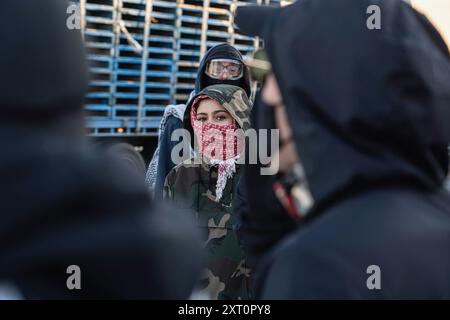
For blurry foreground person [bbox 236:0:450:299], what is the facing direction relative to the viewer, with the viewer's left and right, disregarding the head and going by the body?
facing away from the viewer and to the left of the viewer

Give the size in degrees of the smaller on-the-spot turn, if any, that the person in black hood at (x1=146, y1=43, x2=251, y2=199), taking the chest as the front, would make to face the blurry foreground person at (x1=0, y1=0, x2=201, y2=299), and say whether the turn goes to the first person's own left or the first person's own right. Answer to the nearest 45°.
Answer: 0° — they already face them

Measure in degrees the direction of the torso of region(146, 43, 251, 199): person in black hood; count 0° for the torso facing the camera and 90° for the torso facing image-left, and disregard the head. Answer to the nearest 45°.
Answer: approximately 0°

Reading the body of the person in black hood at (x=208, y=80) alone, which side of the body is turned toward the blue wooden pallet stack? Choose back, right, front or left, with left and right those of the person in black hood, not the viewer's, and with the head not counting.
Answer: back

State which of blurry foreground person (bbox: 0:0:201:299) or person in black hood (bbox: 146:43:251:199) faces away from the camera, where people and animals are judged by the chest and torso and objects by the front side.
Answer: the blurry foreground person

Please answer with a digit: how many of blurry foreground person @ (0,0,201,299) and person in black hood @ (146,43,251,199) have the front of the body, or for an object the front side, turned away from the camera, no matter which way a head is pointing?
1

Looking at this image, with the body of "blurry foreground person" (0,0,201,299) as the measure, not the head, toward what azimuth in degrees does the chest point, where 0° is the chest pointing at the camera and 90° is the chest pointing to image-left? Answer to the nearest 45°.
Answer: approximately 180°

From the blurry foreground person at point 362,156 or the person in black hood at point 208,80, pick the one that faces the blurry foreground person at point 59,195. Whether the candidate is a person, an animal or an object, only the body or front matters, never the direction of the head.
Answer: the person in black hood

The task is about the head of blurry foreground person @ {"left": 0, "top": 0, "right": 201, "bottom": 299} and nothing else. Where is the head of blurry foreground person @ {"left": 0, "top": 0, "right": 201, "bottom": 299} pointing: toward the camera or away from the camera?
away from the camera

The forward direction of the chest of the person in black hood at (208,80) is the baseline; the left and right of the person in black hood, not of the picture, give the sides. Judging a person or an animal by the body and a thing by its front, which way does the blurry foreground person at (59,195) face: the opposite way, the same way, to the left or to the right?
the opposite way

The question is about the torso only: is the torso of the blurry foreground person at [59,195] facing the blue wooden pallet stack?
yes
